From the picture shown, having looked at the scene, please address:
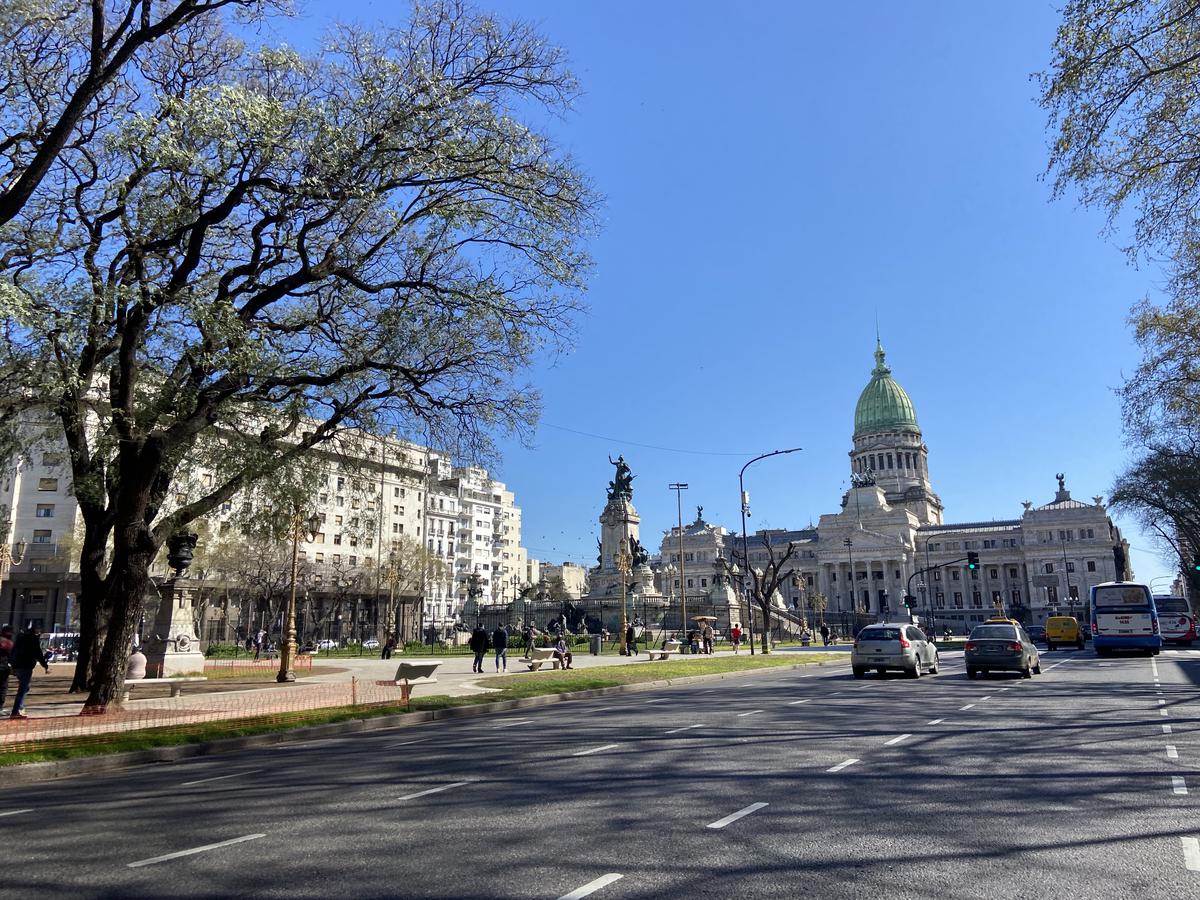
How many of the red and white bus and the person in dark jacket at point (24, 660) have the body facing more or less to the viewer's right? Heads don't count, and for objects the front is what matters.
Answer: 1

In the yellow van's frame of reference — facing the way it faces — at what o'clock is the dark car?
The dark car is roughly at 6 o'clock from the yellow van.

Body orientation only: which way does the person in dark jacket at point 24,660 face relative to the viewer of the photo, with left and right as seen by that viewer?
facing to the right of the viewer

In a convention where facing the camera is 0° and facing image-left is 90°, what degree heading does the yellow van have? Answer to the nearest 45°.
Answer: approximately 180°
